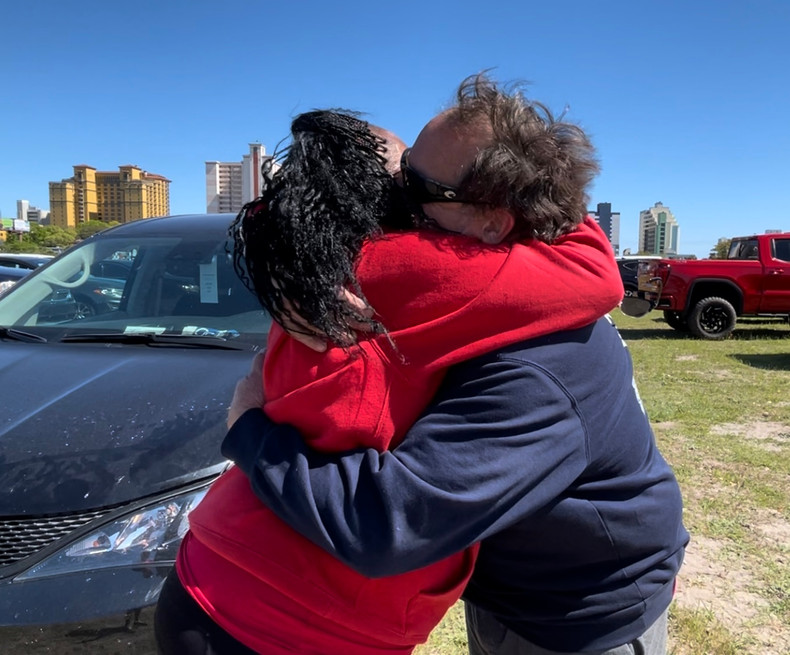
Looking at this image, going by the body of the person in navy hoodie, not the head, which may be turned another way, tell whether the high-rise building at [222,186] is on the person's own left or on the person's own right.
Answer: on the person's own right

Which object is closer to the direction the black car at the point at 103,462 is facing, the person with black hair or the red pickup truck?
the person with black hair

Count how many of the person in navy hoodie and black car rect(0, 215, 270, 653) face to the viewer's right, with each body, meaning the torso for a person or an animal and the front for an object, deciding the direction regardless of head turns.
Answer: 0

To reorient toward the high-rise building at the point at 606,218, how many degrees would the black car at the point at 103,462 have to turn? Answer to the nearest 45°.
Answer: approximately 180°

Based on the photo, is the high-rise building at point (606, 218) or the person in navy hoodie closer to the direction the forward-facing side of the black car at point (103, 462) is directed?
the person in navy hoodie

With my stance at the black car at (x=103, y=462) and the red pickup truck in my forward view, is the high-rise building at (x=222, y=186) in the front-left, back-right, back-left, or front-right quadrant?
front-left

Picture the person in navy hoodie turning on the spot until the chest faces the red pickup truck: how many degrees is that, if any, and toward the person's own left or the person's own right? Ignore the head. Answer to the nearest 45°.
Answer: approximately 90° to the person's own right

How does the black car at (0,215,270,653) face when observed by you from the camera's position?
facing the viewer and to the left of the viewer

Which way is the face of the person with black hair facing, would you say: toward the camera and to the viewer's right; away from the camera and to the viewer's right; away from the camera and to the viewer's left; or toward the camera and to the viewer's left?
away from the camera and to the viewer's right

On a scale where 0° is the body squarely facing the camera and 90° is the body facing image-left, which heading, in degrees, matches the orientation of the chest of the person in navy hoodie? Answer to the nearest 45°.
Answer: approximately 90°

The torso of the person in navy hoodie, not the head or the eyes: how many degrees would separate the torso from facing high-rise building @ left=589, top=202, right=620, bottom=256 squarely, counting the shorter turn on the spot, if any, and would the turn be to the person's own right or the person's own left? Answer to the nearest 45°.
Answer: approximately 90° to the person's own right
